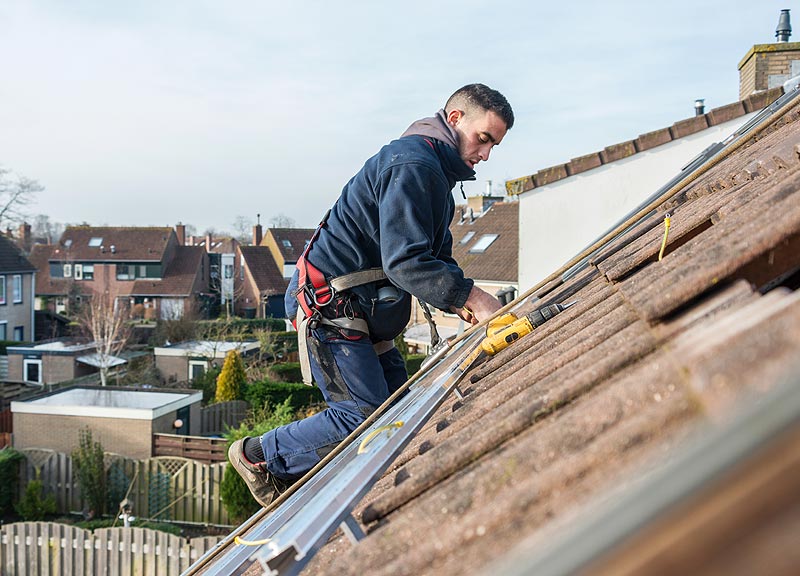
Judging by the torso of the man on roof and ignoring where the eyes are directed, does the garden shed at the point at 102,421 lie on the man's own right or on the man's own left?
on the man's own left

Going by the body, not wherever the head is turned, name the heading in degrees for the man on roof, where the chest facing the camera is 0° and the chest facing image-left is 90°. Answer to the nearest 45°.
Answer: approximately 270°

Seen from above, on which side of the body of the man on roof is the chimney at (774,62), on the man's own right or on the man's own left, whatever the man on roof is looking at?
on the man's own left

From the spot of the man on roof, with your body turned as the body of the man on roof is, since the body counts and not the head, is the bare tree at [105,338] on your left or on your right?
on your left

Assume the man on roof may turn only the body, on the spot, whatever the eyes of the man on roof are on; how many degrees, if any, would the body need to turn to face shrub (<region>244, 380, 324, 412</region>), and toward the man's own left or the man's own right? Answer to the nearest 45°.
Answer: approximately 90° to the man's own left

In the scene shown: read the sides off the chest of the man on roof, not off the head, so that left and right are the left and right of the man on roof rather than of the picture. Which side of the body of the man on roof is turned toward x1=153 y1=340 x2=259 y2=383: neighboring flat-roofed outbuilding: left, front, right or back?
left

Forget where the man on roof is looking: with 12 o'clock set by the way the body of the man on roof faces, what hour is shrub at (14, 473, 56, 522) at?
The shrub is roughly at 8 o'clock from the man on roof.

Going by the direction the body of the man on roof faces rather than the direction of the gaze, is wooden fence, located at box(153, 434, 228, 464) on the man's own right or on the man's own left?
on the man's own left

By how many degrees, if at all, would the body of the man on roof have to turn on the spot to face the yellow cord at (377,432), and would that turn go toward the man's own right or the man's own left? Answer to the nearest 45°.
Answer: approximately 90° to the man's own right

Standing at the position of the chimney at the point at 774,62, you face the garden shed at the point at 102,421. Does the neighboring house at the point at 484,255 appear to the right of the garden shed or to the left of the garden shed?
right

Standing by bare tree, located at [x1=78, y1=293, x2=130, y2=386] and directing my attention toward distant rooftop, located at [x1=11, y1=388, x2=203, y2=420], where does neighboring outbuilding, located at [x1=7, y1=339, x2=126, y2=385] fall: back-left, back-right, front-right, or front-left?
back-right

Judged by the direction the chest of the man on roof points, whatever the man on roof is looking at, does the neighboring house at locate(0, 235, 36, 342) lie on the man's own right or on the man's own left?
on the man's own left

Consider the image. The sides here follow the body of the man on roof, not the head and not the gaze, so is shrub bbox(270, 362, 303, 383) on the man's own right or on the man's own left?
on the man's own left

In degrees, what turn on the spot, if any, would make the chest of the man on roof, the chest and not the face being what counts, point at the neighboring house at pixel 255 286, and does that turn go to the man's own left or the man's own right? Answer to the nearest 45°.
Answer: approximately 90° to the man's own left

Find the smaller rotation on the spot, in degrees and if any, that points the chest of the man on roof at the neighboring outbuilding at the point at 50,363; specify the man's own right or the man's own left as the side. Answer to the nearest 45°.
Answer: approximately 135° to the man's own left
